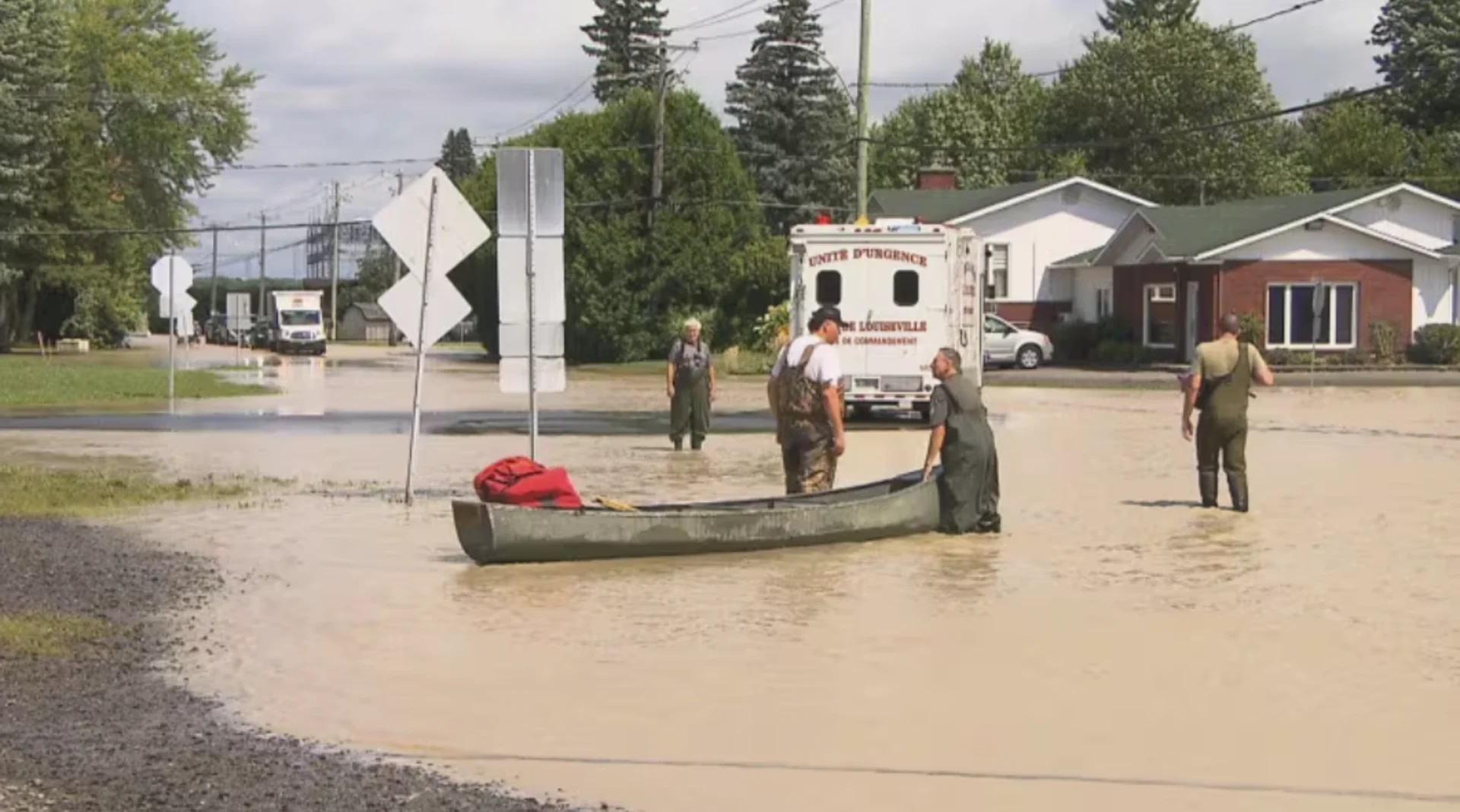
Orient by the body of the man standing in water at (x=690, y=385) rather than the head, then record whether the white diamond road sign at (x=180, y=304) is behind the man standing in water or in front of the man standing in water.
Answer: behind

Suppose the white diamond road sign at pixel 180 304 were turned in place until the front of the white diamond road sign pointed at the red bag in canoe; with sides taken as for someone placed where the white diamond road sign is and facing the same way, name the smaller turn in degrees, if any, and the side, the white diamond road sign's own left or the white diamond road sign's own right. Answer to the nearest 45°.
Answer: approximately 180°

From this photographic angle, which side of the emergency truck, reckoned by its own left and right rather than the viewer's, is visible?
back

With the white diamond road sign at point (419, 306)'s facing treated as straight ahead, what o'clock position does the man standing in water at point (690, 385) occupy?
The man standing in water is roughly at 1 o'clock from the white diamond road sign.

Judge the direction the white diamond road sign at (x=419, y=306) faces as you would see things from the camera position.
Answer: facing away from the viewer

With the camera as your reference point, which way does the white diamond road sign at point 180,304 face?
facing away from the viewer

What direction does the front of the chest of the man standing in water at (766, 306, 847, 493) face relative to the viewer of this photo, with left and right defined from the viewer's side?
facing away from the viewer and to the right of the viewer

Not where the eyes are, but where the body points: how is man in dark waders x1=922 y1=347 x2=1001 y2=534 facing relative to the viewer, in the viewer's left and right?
facing away from the viewer and to the left of the viewer

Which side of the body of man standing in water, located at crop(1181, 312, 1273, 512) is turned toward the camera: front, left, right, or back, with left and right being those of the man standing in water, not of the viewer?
back

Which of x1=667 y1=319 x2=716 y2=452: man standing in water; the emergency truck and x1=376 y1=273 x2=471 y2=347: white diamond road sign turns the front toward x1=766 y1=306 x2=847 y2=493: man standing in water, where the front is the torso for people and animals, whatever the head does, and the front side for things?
x1=667 y1=319 x2=716 y2=452: man standing in water

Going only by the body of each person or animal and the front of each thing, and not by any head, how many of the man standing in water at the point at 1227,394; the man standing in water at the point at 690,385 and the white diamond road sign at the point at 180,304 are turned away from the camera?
2

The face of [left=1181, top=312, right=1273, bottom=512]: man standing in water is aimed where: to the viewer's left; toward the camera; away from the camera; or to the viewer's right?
away from the camera
